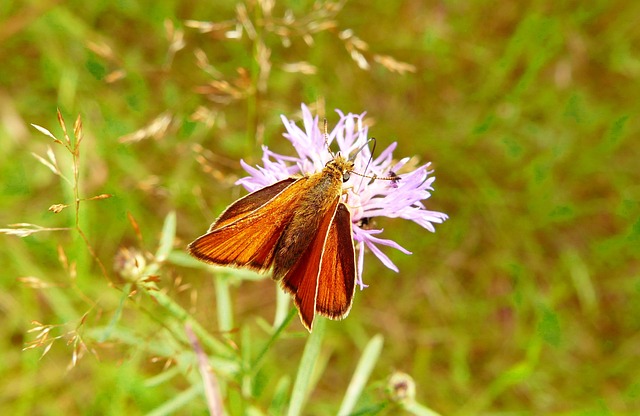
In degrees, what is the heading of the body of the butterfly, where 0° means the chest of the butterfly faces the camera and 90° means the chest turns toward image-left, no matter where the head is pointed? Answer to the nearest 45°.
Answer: approximately 225°
